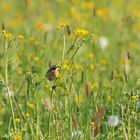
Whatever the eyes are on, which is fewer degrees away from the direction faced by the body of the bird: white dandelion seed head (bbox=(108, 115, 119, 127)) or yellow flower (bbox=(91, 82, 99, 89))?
the white dandelion seed head

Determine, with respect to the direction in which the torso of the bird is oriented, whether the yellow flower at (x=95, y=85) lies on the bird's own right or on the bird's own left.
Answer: on the bird's own left

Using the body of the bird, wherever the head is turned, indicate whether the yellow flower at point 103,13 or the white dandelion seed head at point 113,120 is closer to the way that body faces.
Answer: the white dandelion seed head
